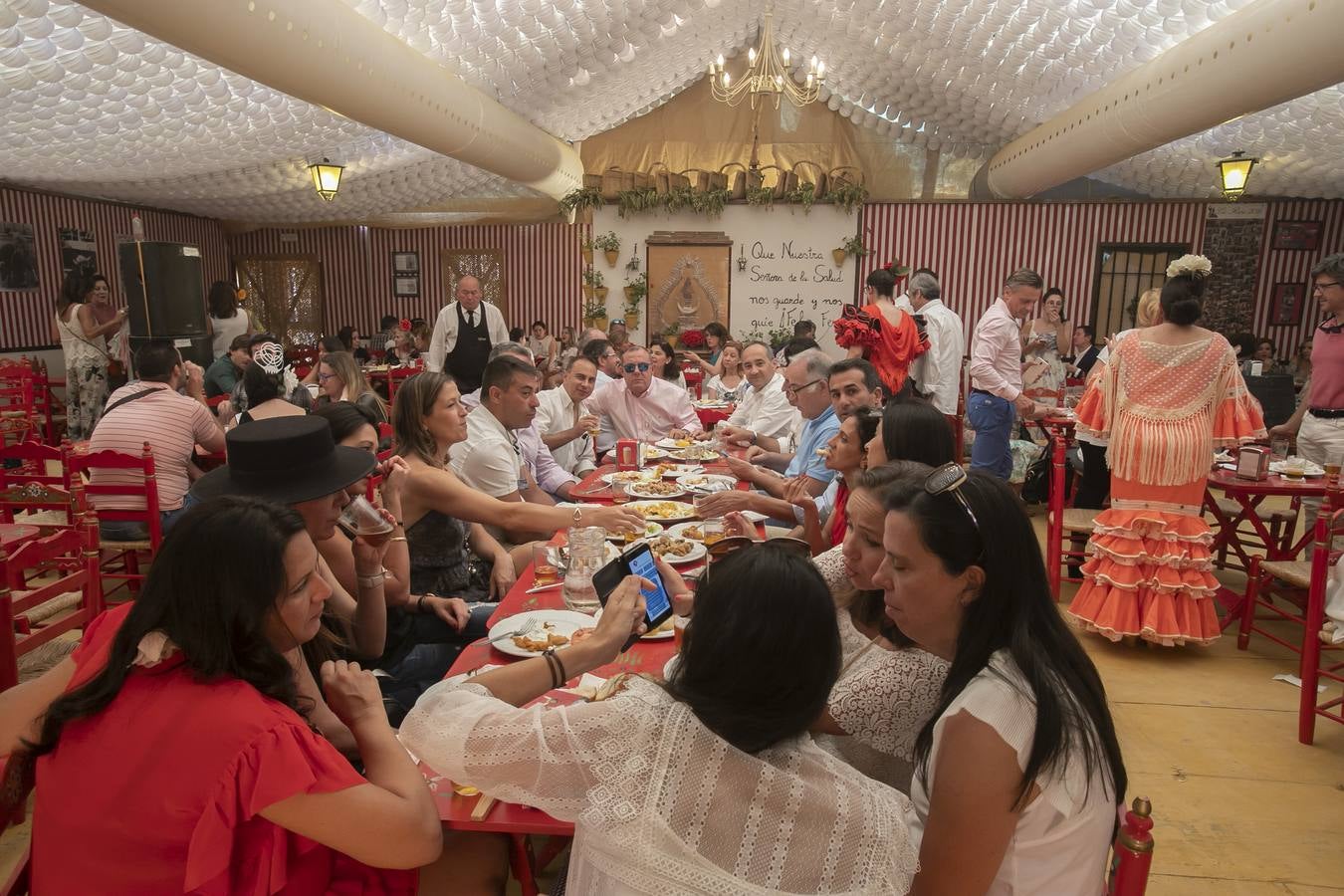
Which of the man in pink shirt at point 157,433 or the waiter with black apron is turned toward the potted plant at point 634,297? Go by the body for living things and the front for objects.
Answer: the man in pink shirt

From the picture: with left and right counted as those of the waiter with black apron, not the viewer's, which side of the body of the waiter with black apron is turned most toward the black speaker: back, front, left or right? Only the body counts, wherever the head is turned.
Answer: right

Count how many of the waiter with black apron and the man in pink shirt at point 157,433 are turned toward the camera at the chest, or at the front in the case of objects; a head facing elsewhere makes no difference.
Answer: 1

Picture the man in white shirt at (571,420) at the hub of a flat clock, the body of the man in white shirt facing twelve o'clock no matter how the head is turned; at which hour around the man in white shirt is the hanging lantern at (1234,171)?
The hanging lantern is roughly at 10 o'clock from the man in white shirt.

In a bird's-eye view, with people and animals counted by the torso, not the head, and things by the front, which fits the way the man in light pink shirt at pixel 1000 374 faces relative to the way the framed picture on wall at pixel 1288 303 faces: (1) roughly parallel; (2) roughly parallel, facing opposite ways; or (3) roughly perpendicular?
roughly perpendicular

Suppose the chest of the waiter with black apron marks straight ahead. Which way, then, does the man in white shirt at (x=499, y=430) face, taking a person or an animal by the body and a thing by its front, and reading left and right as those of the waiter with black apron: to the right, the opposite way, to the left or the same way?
to the left

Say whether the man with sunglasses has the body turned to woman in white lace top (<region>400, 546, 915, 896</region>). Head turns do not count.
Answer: yes

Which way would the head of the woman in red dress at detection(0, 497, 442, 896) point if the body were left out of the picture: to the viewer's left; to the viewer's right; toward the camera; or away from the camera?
to the viewer's right

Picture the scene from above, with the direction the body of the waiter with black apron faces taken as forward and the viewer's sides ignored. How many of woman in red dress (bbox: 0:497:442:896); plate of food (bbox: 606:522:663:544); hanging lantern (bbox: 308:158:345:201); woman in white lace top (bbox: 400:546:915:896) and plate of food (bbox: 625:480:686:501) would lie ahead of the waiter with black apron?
4

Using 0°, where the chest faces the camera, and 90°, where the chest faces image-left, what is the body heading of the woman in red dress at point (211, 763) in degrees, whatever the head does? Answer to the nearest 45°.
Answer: approximately 225°
